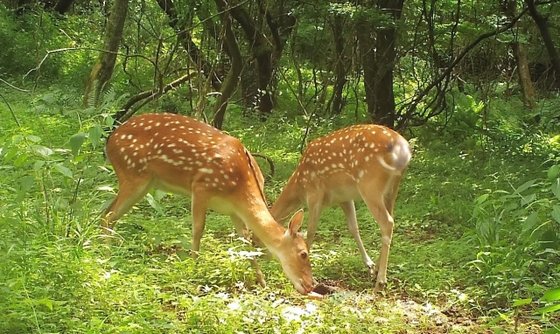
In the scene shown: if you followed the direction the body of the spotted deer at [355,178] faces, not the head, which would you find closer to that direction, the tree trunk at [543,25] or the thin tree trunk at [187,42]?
the thin tree trunk

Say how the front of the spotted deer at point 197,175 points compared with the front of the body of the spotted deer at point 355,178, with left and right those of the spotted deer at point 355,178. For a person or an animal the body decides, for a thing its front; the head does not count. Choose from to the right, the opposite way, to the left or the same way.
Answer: the opposite way

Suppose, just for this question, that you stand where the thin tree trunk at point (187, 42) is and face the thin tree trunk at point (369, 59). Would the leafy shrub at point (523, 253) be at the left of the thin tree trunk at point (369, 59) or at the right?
right

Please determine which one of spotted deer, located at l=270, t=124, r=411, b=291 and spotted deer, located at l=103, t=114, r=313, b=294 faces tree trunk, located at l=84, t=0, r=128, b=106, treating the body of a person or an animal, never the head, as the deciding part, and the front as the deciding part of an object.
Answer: spotted deer, located at l=270, t=124, r=411, b=291

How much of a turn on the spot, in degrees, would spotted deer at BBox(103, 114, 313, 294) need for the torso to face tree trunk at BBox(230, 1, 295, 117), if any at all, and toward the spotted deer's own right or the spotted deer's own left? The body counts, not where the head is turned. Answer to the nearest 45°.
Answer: approximately 135° to the spotted deer's own left

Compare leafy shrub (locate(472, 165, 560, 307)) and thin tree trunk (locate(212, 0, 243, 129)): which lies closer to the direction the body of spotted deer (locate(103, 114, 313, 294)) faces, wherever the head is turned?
the leafy shrub

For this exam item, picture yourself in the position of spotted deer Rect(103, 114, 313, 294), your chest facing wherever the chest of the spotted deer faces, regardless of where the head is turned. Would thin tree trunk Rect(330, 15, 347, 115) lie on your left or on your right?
on your left

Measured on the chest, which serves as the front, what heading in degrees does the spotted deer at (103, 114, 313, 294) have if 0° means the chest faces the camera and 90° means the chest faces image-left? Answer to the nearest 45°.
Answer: approximately 315°
